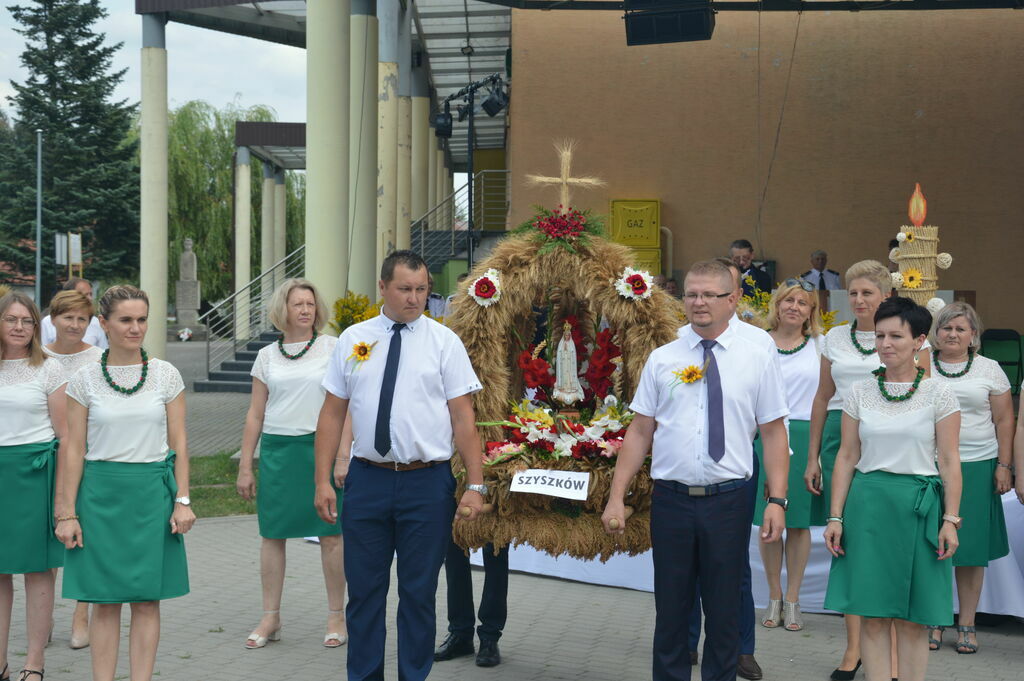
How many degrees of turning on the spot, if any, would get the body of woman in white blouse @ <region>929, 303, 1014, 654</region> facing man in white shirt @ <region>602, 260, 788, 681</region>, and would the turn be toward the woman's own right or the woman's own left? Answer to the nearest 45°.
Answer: approximately 45° to the woman's own right

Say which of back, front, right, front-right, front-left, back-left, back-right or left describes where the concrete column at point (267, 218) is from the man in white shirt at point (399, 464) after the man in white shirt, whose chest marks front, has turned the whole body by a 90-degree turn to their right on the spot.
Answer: right

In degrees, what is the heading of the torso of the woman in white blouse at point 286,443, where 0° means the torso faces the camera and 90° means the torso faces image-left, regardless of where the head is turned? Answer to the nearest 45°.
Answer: approximately 0°

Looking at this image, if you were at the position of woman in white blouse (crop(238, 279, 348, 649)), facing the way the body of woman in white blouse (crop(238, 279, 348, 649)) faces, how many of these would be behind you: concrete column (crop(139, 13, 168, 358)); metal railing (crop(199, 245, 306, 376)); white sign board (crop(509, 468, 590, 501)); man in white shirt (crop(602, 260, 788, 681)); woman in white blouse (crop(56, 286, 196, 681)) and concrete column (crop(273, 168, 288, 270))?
3

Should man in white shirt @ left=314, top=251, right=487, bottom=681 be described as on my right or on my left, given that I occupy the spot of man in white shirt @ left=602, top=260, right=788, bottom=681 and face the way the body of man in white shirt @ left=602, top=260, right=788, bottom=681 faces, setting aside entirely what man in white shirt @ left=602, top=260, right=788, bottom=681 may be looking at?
on my right

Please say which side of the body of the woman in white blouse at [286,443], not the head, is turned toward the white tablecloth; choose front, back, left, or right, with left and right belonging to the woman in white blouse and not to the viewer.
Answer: left

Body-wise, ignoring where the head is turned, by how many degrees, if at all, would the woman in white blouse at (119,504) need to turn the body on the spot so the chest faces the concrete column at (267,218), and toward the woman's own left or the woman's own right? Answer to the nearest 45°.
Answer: approximately 180°

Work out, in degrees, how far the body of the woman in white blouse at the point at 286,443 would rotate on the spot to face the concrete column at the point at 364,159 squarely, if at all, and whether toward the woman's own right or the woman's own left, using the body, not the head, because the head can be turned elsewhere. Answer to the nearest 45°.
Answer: approximately 180°

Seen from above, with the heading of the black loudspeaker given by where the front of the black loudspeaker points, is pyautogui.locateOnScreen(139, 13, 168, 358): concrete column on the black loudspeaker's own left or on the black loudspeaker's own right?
on the black loudspeaker's own right

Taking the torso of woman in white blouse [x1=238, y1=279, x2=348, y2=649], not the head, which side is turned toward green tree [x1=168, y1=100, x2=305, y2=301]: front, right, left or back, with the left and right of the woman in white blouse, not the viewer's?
back

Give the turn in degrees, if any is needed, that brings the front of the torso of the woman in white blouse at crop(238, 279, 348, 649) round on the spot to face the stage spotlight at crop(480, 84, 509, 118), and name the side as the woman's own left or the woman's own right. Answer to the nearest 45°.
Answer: approximately 180°
